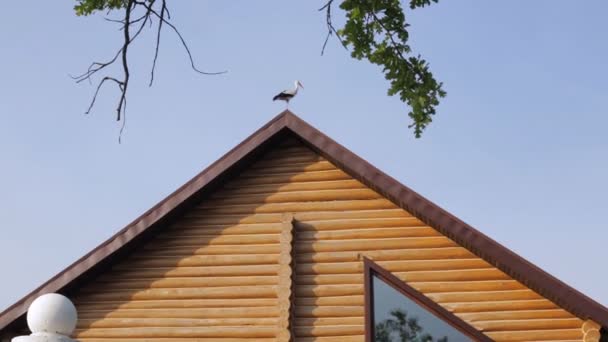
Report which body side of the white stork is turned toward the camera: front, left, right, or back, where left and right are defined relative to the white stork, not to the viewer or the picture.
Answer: right

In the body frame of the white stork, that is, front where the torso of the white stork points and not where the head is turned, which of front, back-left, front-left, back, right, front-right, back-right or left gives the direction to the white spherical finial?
right
